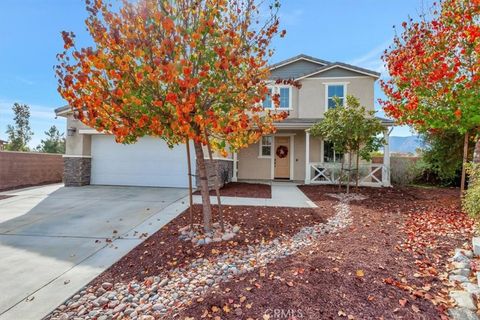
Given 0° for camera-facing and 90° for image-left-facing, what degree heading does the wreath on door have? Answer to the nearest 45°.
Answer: approximately 0°

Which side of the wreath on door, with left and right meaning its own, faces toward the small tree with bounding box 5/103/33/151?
right

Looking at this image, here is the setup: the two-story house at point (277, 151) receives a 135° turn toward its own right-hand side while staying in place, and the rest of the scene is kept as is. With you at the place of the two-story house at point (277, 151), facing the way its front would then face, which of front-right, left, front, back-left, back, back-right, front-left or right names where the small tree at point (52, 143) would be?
front

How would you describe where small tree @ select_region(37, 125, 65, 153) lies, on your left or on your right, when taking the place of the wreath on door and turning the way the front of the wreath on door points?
on your right

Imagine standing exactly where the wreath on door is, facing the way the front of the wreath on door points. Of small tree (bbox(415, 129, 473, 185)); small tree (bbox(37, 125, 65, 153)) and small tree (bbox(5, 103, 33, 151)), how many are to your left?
1

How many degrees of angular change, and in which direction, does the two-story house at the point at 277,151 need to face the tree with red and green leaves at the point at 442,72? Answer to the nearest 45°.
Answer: approximately 45° to its left

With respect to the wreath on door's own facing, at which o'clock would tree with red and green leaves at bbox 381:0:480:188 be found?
The tree with red and green leaves is roughly at 11 o'clock from the wreath on door.

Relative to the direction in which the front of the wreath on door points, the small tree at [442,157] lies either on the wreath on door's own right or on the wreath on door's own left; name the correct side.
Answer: on the wreath on door's own left

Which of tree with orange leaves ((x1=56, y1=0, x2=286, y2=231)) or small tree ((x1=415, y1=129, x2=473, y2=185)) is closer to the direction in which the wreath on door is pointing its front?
the tree with orange leaves

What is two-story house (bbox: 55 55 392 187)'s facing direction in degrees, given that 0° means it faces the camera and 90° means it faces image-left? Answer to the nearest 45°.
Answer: approximately 0°

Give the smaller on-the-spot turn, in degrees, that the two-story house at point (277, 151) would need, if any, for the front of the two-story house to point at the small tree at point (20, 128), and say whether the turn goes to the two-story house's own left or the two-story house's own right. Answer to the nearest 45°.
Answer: approximately 135° to the two-story house's own right
